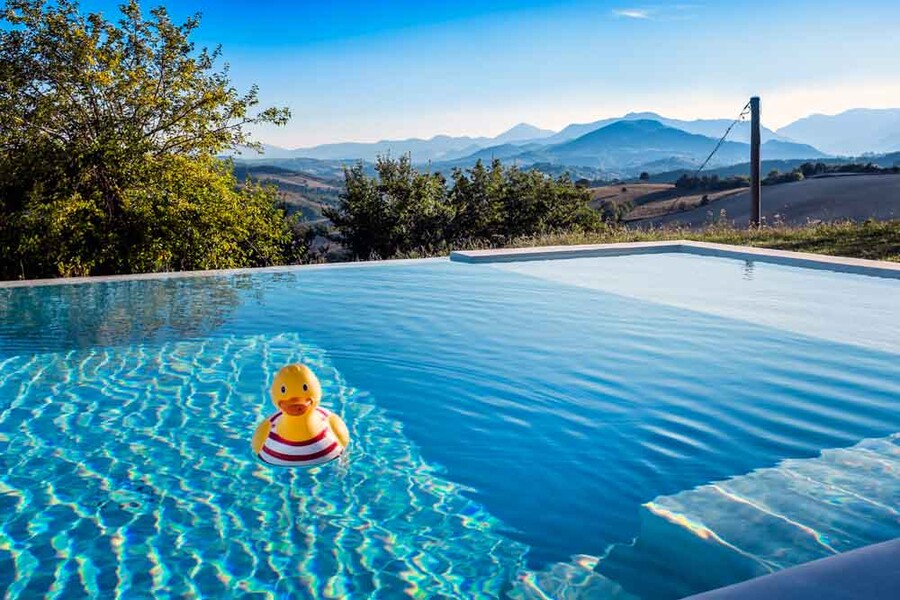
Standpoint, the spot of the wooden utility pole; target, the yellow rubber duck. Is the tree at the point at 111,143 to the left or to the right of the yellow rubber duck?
right

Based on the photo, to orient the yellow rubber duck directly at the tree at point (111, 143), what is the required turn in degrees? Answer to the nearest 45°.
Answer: approximately 180°

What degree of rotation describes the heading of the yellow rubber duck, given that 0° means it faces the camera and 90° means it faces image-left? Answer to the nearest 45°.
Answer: approximately 0°

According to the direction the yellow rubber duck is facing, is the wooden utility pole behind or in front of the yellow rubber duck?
behind
